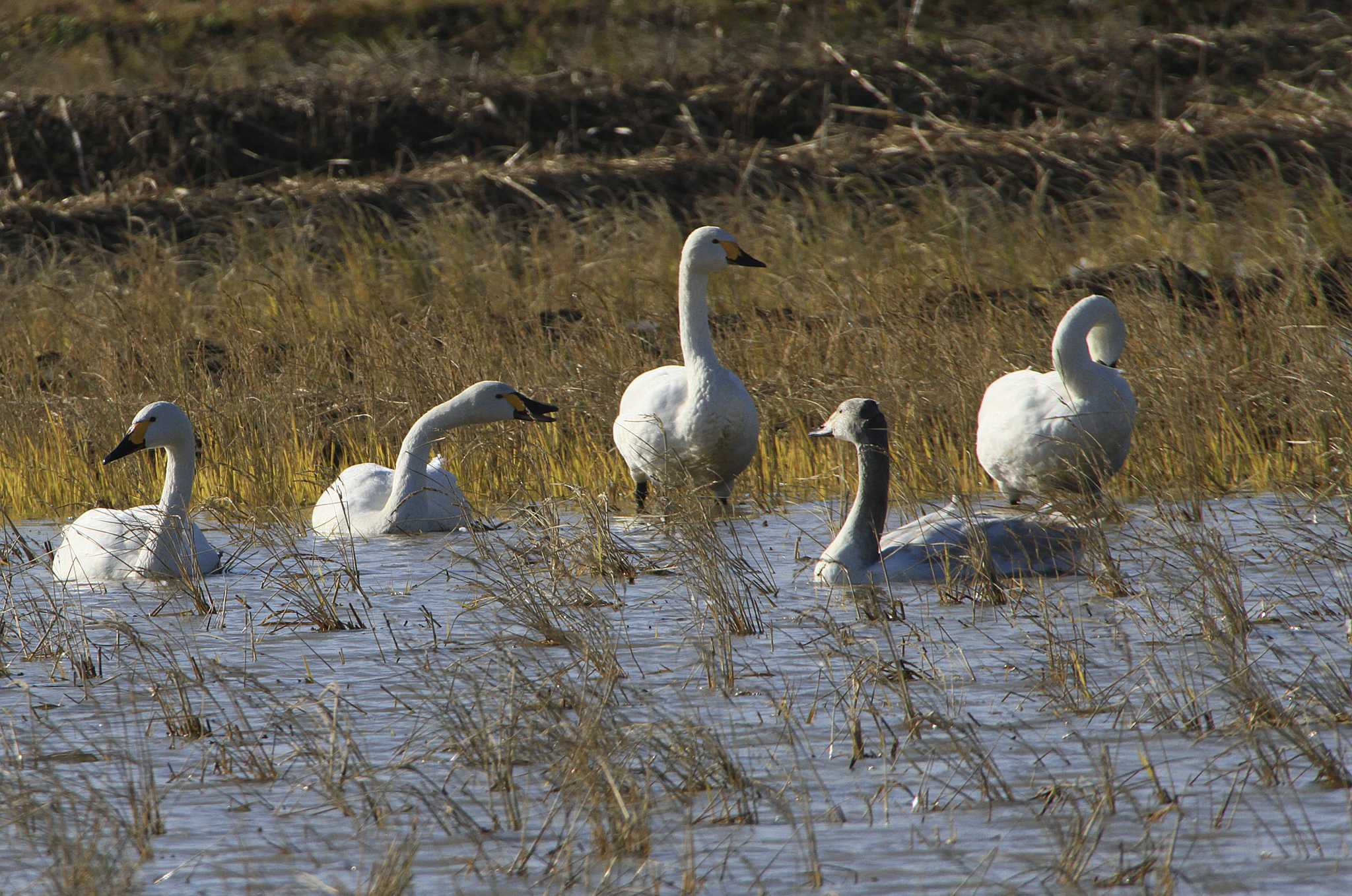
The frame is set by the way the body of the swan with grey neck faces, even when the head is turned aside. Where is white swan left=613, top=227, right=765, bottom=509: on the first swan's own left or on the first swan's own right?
on the first swan's own right

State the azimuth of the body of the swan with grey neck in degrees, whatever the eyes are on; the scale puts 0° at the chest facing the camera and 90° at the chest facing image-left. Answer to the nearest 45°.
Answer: approximately 90°

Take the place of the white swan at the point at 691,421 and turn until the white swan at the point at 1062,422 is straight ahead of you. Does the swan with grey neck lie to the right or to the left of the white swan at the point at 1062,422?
right

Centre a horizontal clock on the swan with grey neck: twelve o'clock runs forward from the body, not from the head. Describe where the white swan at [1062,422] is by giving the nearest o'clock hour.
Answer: The white swan is roughly at 4 o'clock from the swan with grey neck.
